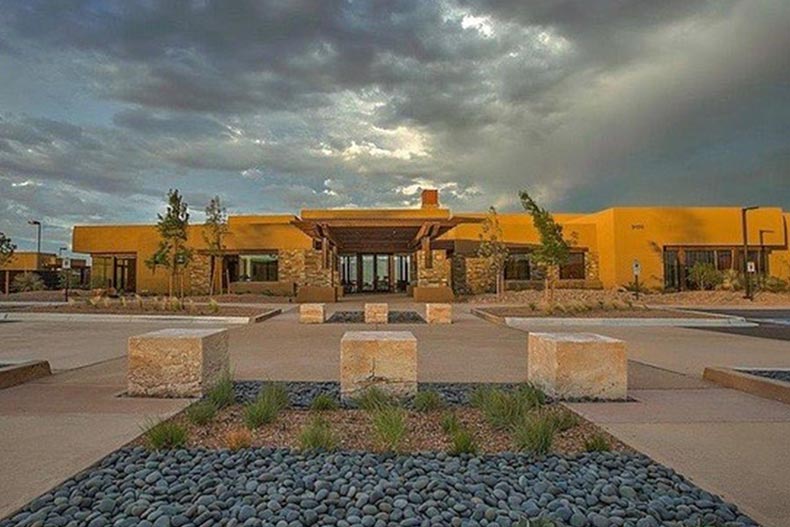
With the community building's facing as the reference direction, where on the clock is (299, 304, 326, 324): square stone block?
The square stone block is roughly at 1 o'clock from the community building.

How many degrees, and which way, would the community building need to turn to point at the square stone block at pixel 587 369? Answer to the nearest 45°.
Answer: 0° — it already faces it

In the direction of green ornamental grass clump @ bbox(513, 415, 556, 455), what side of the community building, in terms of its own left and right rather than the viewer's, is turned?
front

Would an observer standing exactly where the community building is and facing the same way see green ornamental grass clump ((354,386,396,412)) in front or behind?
in front

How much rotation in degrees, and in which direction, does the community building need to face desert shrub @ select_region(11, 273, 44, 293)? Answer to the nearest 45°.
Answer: approximately 90° to its right

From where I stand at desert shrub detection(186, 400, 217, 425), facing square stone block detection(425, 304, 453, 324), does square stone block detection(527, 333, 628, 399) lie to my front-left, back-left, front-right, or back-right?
front-right

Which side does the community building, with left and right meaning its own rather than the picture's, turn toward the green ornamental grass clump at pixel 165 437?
front

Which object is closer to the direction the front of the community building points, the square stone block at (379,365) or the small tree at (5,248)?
the square stone block

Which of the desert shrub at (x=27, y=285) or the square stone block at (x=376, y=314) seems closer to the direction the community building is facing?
the square stone block

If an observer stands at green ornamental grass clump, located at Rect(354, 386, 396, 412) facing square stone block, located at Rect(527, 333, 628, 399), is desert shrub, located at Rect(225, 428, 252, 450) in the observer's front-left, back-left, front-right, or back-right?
back-right

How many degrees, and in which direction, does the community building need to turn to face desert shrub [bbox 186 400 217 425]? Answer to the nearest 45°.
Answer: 0° — it already faces it

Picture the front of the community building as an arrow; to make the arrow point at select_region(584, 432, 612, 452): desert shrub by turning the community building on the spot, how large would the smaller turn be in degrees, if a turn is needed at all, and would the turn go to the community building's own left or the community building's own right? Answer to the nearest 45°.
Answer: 0° — it already faces it

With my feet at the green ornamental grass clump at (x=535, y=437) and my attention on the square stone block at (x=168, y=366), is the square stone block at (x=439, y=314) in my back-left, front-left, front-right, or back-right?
front-right

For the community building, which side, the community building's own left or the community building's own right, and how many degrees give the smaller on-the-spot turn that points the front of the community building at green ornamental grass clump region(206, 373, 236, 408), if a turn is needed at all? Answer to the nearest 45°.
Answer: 0° — it already faces it

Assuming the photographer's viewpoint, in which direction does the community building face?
facing the viewer

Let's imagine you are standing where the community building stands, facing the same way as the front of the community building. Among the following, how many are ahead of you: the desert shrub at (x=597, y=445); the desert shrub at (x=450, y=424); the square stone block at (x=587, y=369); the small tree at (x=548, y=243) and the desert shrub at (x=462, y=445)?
5

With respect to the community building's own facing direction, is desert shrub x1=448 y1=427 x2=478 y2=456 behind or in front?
in front

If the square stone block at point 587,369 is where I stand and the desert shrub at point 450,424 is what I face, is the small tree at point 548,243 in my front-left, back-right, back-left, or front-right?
back-right

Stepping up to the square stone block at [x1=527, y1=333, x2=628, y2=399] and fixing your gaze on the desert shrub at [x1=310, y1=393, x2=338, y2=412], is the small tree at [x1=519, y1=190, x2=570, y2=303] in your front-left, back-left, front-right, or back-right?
back-right
